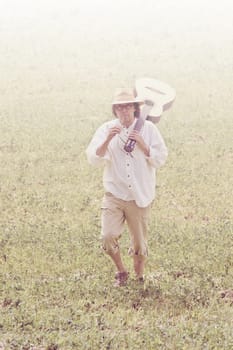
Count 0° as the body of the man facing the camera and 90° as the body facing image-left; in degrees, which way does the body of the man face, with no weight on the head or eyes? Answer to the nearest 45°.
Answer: approximately 0°
